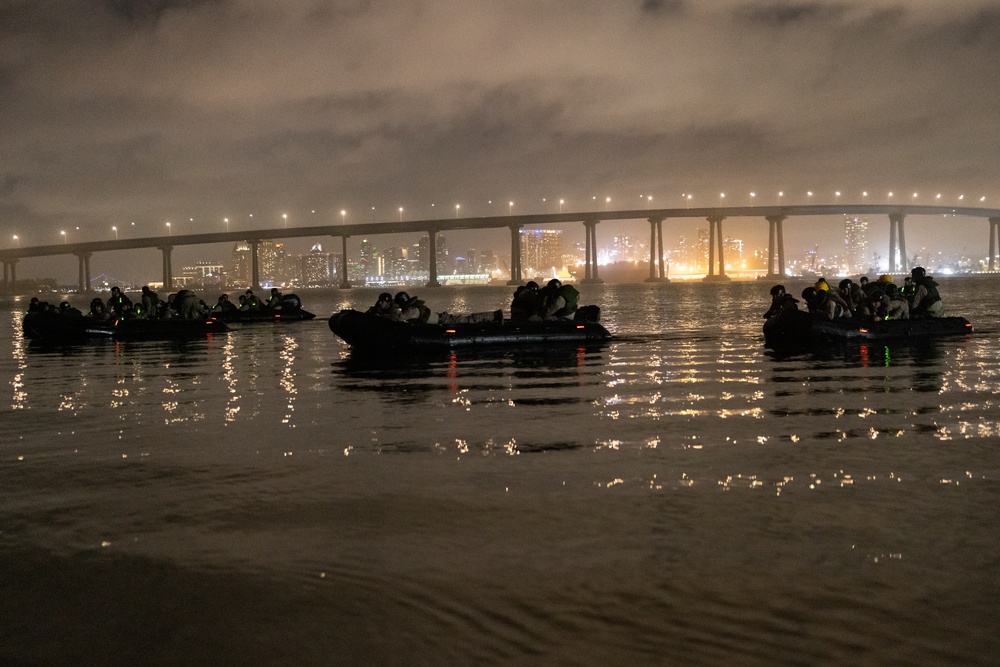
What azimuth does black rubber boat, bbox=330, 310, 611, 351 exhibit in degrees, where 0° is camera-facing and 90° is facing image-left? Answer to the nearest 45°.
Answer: approximately 90°

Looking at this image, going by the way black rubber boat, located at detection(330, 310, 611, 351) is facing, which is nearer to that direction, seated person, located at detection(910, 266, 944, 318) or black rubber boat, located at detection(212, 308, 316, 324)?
the black rubber boat

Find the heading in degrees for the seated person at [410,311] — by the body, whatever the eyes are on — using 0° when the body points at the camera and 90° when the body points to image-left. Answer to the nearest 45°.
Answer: approximately 90°

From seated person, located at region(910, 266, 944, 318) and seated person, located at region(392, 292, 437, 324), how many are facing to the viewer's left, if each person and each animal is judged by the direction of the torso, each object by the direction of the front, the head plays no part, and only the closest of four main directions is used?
2

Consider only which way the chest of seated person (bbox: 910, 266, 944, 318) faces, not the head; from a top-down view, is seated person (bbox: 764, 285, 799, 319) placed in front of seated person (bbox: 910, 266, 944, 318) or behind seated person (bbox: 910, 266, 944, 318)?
in front

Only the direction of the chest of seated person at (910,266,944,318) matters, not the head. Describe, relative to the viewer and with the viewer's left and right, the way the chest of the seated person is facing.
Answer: facing to the left of the viewer

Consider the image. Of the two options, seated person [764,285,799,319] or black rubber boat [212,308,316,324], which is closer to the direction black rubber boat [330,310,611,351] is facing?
the black rubber boat

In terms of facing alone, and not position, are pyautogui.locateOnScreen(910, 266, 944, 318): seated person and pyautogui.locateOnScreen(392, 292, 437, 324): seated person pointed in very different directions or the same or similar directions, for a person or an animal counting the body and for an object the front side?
same or similar directions

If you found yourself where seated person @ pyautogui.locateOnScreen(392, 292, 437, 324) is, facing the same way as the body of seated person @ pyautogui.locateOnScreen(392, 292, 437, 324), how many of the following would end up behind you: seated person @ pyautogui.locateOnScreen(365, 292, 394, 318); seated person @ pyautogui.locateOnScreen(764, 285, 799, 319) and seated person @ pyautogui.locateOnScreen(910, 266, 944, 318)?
2

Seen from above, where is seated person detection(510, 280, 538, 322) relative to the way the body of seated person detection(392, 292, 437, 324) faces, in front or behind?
behind

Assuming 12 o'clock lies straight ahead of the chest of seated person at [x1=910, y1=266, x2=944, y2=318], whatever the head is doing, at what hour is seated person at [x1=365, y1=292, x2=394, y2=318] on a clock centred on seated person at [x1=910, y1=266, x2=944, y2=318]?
seated person at [x1=365, y1=292, x2=394, y2=318] is roughly at 11 o'clock from seated person at [x1=910, y1=266, x2=944, y2=318].
